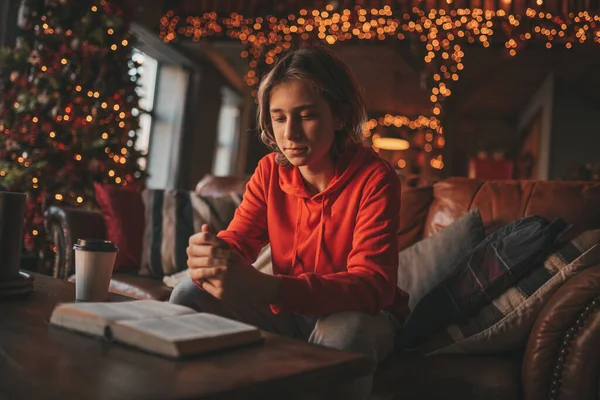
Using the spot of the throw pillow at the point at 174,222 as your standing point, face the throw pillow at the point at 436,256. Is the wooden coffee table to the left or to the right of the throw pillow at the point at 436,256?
right

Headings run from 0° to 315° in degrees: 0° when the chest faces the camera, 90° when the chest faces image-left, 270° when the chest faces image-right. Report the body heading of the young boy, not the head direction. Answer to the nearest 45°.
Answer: approximately 45°

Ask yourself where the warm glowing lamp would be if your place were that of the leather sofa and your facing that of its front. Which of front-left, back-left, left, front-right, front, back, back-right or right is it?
back-right

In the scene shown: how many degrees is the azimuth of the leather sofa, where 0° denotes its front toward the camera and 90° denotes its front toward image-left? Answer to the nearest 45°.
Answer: approximately 45°

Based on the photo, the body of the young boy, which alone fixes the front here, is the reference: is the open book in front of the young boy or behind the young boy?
in front

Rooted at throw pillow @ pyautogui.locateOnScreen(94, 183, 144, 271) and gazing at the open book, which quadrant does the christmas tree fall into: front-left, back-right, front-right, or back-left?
back-right

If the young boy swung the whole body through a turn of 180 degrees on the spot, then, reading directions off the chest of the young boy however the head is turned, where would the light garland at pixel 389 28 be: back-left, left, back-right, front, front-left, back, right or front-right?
front-left
